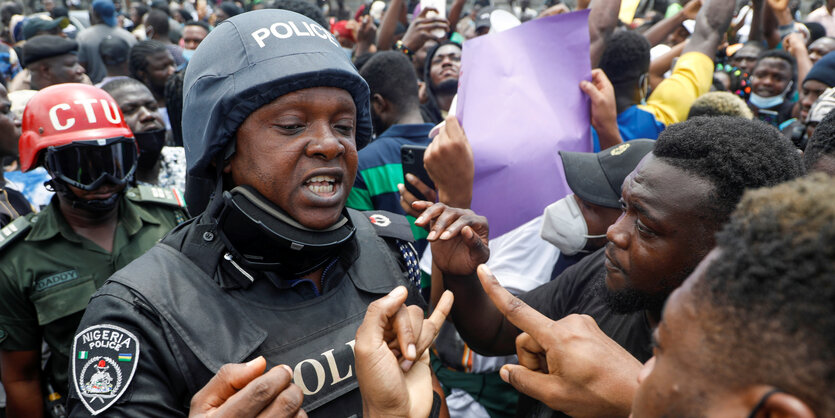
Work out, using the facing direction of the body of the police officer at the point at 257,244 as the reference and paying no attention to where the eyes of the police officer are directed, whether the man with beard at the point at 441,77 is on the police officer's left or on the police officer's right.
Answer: on the police officer's left

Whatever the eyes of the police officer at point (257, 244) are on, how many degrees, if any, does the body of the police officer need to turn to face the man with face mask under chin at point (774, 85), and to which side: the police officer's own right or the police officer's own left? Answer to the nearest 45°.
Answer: approximately 90° to the police officer's own left

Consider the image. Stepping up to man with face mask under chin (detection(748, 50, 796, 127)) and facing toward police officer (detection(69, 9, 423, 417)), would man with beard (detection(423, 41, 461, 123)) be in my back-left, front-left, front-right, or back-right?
front-right

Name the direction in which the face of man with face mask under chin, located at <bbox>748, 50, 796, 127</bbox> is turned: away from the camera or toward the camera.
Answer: toward the camera

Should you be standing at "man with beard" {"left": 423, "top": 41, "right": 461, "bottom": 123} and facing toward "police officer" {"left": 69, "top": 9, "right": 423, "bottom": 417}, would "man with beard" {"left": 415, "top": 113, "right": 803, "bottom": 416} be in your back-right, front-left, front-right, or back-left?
front-left

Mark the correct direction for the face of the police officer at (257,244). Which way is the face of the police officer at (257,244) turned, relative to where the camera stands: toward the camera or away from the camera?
toward the camera

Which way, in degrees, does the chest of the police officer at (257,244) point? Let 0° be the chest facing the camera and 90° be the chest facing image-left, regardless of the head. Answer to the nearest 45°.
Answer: approximately 315°

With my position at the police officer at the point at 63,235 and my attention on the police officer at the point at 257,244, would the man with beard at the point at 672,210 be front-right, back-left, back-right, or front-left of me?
front-left

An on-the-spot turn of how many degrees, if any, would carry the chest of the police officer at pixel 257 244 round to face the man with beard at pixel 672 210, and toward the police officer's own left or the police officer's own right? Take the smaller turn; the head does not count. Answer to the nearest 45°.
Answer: approximately 45° to the police officer's own left

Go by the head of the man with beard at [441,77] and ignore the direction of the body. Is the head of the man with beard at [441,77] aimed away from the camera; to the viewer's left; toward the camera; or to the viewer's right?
toward the camera

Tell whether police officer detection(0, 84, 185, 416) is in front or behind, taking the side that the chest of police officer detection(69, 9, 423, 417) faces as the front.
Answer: behind

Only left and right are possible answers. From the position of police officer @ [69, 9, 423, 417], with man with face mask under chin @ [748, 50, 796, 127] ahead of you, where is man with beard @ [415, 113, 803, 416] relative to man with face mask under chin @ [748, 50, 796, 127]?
right
